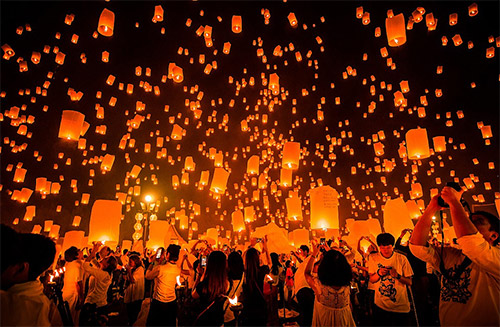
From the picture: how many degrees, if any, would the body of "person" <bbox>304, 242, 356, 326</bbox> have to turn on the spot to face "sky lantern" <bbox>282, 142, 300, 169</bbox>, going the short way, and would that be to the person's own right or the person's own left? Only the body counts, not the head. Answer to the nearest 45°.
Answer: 0° — they already face it

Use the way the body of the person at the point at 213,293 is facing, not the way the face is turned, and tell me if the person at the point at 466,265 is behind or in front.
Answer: behind

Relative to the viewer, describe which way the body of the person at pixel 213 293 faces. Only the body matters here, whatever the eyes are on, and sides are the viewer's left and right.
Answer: facing away from the viewer and to the left of the viewer

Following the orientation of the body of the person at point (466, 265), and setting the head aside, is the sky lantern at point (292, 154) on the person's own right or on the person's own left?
on the person's own right

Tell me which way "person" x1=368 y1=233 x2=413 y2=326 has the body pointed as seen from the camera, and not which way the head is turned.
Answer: toward the camera

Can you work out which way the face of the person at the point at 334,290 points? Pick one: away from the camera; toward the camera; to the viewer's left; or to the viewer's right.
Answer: away from the camera

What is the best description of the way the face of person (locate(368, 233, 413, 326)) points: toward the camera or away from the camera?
toward the camera

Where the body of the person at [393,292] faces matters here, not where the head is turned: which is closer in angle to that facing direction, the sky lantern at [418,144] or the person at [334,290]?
the person

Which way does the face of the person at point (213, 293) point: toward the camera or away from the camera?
away from the camera

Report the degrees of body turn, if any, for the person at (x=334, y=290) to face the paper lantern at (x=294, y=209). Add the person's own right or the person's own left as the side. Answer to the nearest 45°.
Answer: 0° — they already face it

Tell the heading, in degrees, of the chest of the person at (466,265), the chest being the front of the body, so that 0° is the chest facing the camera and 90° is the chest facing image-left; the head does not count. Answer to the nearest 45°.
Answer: approximately 45°

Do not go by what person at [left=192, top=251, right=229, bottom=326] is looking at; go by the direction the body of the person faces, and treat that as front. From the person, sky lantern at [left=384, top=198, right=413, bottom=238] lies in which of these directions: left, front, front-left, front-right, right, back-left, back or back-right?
right

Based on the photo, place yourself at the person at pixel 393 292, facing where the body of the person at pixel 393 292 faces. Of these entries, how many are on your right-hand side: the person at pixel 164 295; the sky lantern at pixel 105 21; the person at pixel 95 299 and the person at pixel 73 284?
4

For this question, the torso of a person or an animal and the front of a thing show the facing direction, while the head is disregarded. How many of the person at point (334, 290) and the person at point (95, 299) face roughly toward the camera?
0
